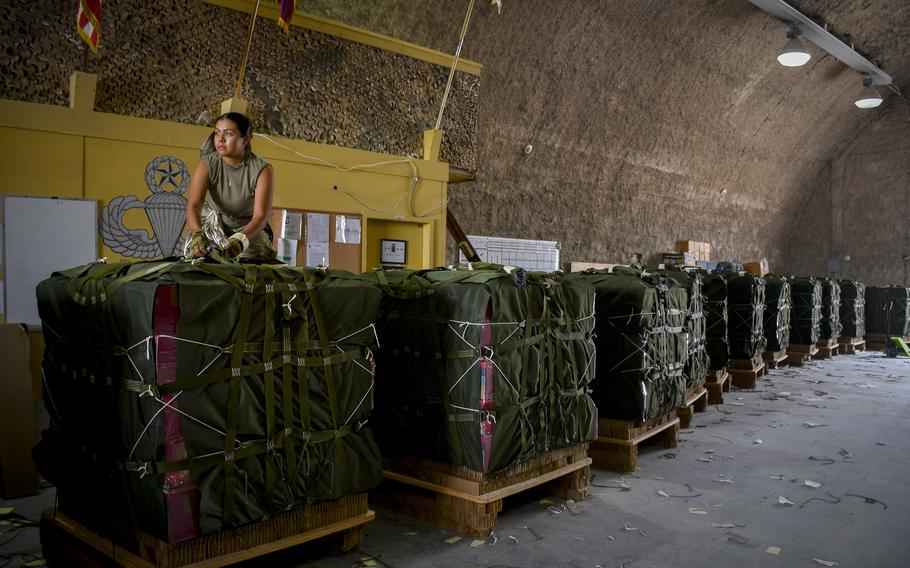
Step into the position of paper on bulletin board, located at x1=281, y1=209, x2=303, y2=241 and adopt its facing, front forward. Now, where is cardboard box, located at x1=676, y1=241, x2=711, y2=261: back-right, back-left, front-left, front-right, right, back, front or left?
left

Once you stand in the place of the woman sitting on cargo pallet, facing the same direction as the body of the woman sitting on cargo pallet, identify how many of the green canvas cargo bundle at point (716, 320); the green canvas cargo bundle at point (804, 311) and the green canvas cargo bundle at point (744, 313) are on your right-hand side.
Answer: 0

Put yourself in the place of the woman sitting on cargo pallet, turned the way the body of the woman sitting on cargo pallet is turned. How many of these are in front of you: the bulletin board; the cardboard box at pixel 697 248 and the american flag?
0

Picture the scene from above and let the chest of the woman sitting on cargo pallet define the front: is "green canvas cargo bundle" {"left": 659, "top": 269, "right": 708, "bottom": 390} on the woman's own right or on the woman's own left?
on the woman's own left

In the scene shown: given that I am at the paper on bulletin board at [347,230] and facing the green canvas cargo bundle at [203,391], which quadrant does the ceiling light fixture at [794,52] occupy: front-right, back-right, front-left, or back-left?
back-left

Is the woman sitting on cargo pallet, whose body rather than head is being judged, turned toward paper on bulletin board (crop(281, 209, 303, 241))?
no

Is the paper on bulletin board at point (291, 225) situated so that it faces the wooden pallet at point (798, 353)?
no

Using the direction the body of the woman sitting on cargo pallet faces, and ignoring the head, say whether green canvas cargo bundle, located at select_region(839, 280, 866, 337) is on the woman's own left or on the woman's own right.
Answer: on the woman's own left

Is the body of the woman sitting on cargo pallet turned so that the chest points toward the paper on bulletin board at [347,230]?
no

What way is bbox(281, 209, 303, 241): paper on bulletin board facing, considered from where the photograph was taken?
facing the viewer and to the right of the viewer

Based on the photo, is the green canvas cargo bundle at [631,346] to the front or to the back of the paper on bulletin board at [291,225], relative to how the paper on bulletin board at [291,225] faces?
to the front

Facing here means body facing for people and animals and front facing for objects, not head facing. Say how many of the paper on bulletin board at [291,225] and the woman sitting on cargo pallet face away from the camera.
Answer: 0

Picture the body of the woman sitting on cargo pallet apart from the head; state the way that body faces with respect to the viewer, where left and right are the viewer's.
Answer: facing the viewer
